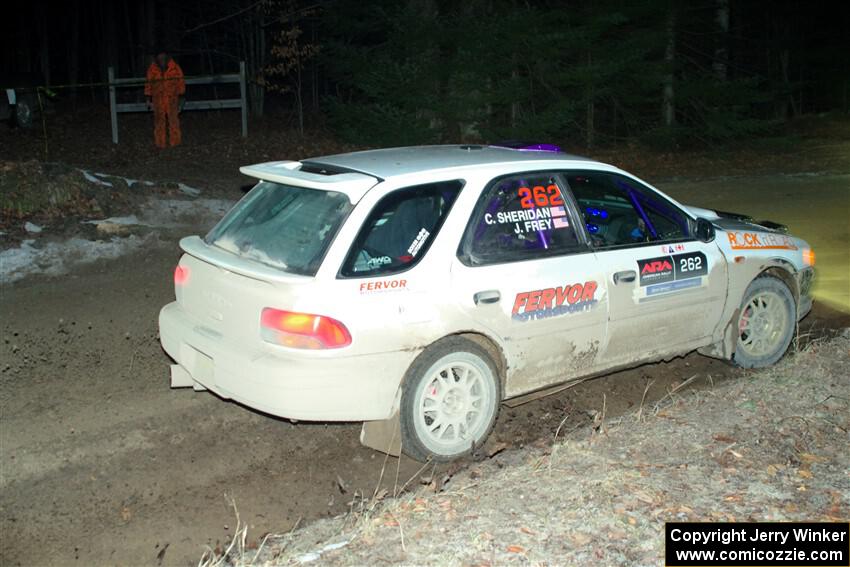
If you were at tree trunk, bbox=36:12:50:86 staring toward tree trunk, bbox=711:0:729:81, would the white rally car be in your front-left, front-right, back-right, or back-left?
front-right

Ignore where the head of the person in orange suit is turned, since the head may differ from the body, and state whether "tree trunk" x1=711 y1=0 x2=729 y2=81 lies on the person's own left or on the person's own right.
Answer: on the person's own left

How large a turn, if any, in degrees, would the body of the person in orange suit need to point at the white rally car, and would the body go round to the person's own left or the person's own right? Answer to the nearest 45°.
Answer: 0° — they already face it

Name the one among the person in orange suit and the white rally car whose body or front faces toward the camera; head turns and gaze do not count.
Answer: the person in orange suit

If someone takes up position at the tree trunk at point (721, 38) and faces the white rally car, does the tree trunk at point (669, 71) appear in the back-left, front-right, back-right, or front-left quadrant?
front-right

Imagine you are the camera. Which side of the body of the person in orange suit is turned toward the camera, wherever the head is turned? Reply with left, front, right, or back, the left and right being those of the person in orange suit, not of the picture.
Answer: front

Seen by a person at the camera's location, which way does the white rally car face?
facing away from the viewer and to the right of the viewer

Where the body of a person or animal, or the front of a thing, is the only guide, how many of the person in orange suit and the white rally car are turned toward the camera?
1

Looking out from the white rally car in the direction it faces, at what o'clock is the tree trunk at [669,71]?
The tree trunk is roughly at 11 o'clock from the white rally car.

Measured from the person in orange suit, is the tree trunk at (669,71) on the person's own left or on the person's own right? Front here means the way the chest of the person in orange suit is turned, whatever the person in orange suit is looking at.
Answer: on the person's own left
